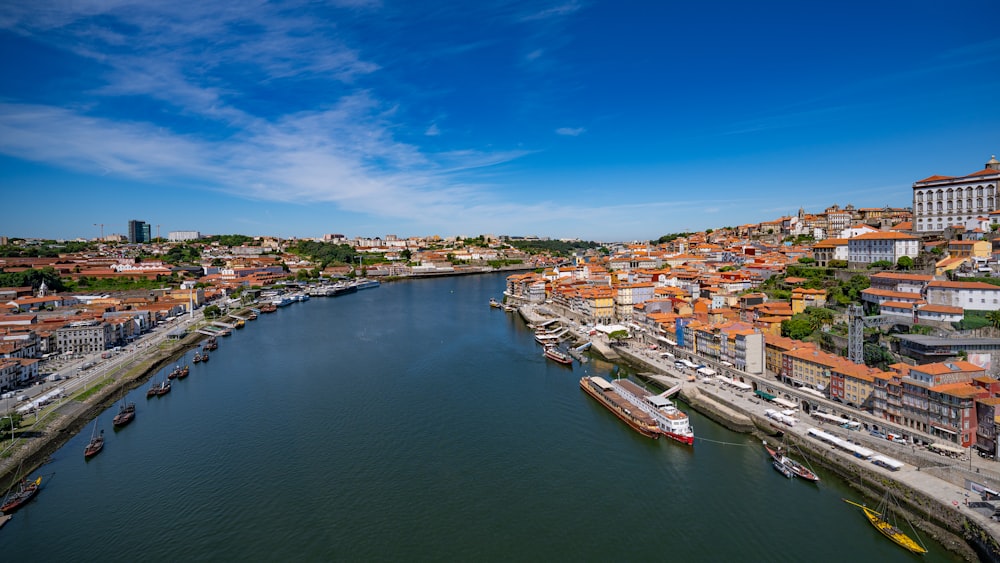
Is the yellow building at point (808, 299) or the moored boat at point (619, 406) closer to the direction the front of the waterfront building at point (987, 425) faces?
the moored boat

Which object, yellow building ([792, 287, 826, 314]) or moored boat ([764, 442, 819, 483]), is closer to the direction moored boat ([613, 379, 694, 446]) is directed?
the moored boat

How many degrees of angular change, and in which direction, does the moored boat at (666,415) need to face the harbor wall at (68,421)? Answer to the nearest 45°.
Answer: approximately 135° to its right

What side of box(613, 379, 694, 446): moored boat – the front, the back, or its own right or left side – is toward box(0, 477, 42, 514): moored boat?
right

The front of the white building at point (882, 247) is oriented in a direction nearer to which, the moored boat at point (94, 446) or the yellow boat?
the moored boat

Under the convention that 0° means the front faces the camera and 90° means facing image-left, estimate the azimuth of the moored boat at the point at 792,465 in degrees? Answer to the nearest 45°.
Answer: approximately 315°

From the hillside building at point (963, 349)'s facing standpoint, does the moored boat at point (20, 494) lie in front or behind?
in front

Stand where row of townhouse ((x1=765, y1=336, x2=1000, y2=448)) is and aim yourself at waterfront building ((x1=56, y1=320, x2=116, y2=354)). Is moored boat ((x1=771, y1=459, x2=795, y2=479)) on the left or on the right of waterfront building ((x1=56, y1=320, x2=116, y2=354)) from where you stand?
left

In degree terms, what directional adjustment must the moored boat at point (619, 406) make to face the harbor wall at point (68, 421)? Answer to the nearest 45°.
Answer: approximately 135° to its right

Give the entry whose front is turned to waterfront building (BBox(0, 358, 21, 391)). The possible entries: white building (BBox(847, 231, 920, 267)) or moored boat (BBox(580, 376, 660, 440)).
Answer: the white building

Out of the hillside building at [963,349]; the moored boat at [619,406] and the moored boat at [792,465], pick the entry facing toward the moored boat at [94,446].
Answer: the hillside building

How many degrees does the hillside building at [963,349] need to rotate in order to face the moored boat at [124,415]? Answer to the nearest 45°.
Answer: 0° — it already faces it

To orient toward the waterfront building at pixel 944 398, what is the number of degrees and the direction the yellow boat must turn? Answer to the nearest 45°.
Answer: approximately 135° to its left

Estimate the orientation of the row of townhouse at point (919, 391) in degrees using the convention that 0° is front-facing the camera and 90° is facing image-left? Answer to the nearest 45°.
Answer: approximately 45°
